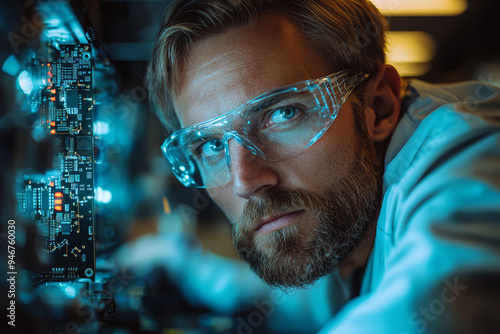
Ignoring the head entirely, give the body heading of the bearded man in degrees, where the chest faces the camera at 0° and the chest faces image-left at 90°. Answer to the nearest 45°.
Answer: approximately 45°
